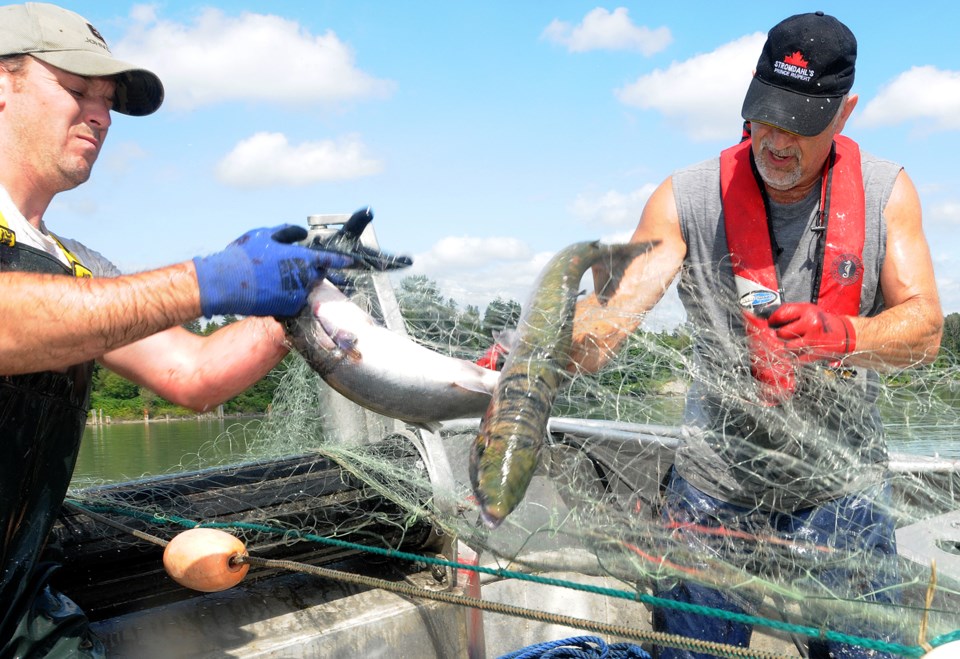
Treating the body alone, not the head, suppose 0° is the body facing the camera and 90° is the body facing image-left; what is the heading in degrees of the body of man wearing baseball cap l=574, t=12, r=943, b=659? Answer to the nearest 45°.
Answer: approximately 0°

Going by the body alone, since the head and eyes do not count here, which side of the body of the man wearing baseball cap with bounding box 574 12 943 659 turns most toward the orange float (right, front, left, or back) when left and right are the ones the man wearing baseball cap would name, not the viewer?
right

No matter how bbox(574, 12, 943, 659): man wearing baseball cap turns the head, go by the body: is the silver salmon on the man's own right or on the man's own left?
on the man's own right

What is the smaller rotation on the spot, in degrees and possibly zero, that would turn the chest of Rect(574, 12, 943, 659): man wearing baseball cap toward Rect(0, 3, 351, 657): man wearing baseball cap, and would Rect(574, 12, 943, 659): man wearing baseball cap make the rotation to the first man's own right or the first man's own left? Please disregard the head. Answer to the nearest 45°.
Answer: approximately 45° to the first man's own right

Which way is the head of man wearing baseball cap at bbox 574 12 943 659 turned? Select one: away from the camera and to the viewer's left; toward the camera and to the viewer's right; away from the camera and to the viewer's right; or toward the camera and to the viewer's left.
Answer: toward the camera and to the viewer's left

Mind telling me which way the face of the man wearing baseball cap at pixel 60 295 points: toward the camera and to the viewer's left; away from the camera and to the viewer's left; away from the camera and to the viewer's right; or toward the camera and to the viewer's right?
toward the camera and to the viewer's right
